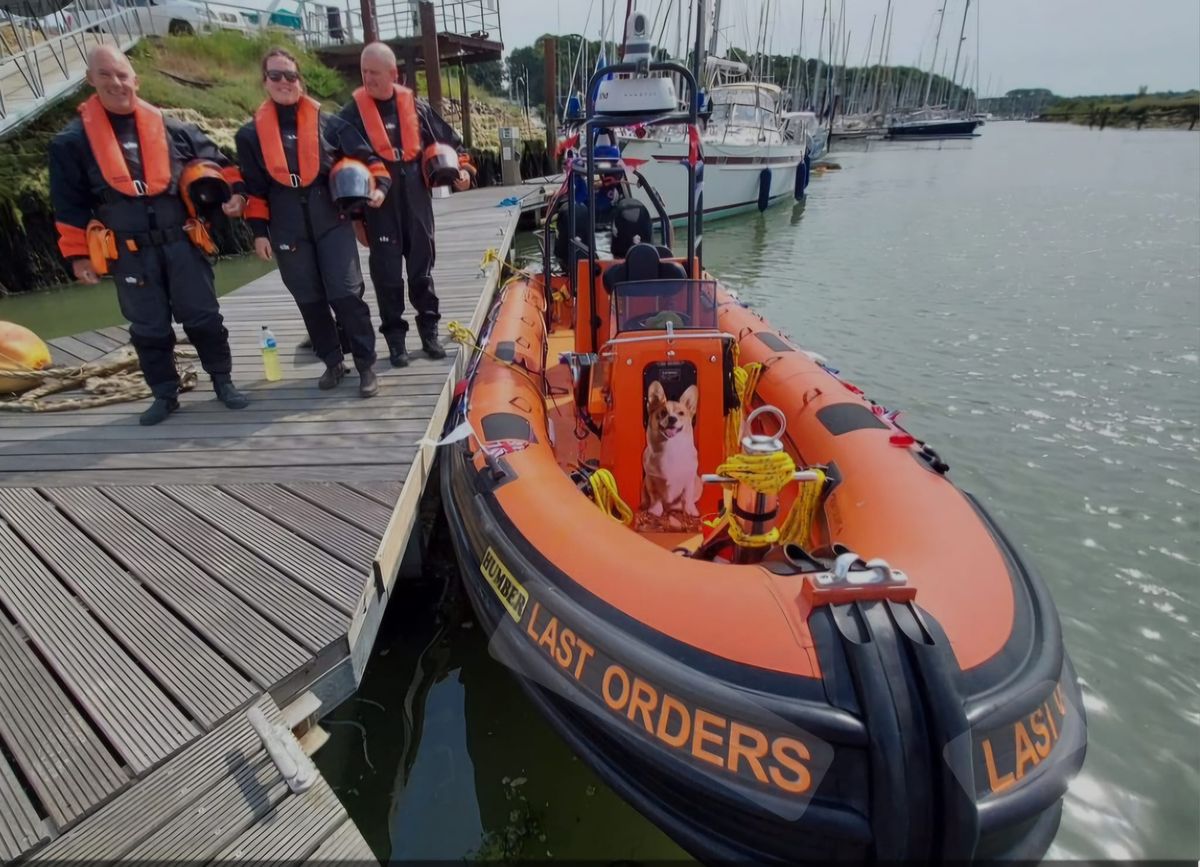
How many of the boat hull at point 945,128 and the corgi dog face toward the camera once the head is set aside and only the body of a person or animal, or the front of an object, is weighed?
1

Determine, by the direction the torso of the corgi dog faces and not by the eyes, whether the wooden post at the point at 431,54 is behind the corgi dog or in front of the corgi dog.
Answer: behind

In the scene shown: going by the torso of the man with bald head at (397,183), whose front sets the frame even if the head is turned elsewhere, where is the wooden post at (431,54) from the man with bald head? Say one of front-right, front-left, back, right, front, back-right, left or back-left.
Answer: back

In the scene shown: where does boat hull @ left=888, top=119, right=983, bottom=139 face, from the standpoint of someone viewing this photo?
facing to the right of the viewer

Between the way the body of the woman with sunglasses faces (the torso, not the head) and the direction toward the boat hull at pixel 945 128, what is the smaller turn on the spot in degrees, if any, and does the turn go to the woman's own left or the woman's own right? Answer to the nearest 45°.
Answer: approximately 135° to the woman's own left

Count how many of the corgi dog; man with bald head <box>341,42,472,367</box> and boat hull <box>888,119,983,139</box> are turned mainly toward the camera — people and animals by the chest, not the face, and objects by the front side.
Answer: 2

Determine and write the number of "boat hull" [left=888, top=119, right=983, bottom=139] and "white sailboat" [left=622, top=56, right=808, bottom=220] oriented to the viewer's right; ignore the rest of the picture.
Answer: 1

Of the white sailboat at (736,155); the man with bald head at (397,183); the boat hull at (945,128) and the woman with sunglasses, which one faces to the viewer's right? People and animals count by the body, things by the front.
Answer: the boat hull
